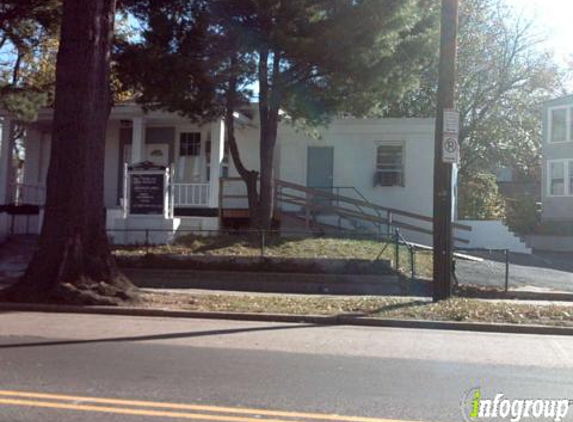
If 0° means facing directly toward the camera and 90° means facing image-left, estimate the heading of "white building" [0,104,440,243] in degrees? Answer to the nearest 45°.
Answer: approximately 0°

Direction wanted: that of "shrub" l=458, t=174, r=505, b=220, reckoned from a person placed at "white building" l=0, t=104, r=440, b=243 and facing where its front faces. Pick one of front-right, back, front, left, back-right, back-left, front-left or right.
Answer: back-left

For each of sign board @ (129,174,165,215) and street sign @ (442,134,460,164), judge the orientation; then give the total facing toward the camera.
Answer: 2

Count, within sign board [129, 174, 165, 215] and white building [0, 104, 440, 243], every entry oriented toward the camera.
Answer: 2

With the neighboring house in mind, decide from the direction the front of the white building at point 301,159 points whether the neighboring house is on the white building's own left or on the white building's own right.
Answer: on the white building's own left

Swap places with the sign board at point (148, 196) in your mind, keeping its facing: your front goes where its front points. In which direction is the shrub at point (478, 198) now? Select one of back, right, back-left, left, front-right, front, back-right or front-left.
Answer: back-left

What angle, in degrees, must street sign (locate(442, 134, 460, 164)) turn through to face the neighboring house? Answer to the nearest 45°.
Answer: approximately 180°

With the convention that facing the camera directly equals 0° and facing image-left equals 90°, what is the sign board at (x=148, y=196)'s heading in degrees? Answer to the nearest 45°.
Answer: approximately 0°

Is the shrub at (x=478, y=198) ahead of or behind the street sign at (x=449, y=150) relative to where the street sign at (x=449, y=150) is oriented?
behind

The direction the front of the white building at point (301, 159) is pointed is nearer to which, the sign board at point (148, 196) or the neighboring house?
the sign board

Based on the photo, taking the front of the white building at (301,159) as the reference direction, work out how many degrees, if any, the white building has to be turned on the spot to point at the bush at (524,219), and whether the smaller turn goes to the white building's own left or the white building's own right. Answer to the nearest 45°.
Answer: approximately 90° to the white building's own left
